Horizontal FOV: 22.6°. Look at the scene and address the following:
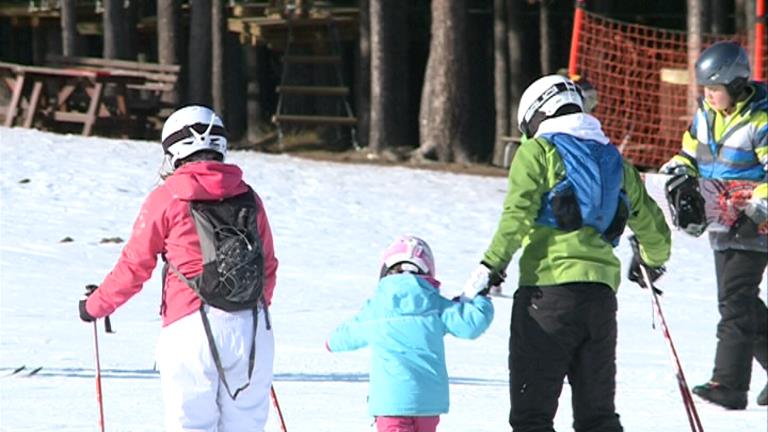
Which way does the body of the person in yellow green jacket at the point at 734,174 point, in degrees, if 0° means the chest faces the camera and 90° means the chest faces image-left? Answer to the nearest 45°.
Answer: approximately 45°

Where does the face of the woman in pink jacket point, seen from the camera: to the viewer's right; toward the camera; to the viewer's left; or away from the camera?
away from the camera

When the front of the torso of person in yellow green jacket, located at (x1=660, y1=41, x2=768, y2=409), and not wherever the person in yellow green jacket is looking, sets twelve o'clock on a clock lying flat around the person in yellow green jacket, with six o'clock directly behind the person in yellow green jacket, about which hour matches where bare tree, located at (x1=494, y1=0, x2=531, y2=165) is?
The bare tree is roughly at 4 o'clock from the person in yellow green jacket.

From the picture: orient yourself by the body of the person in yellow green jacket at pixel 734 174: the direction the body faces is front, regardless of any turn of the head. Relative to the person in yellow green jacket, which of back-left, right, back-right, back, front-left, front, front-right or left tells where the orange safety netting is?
back-right

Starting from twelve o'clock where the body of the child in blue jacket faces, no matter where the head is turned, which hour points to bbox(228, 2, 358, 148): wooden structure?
The wooden structure is roughly at 12 o'clock from the child in blue jacket.

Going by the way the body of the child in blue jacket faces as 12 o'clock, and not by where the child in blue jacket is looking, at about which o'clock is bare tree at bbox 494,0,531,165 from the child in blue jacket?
The bare tree is roughly at 12 o'clock from the child in blue jacket.

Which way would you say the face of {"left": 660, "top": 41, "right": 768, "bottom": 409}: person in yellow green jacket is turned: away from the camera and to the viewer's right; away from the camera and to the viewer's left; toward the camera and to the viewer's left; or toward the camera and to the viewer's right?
toward the camera and to the viewer's left

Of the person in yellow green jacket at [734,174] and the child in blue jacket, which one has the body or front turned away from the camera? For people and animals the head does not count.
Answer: the child in blue jacket

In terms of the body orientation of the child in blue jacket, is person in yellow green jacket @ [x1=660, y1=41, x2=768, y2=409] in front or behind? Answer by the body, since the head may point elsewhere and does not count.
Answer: in front

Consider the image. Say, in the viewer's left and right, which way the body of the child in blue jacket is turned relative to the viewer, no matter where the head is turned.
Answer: facing away from the viewer

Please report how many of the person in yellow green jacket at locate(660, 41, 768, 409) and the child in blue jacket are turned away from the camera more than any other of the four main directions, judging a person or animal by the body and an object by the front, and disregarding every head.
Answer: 1

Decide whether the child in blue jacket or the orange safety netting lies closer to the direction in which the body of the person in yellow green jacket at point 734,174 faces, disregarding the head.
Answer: the child in blue jacket
